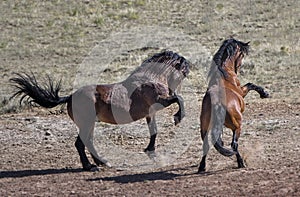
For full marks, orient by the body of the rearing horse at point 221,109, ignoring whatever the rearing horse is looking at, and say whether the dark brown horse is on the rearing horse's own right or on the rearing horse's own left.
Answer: on the rearing horse's own left

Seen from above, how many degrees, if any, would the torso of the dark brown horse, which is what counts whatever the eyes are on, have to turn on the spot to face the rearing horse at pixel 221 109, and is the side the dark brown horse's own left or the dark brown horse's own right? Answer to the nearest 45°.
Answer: approximately 45° to the dark brown horse's own right

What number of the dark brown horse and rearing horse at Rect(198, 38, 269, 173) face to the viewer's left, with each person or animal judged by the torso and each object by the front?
0

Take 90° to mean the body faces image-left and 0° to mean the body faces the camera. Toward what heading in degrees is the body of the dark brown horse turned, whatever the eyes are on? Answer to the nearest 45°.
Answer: approximately 270°

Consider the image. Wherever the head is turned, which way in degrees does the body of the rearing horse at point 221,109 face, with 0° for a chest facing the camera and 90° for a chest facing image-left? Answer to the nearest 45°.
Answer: approximately 225°
